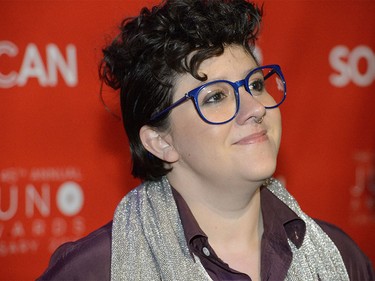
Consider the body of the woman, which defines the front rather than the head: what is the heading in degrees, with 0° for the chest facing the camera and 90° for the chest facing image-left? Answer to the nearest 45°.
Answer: approximately 315°

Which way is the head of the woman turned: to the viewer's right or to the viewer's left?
to the viewer's right
